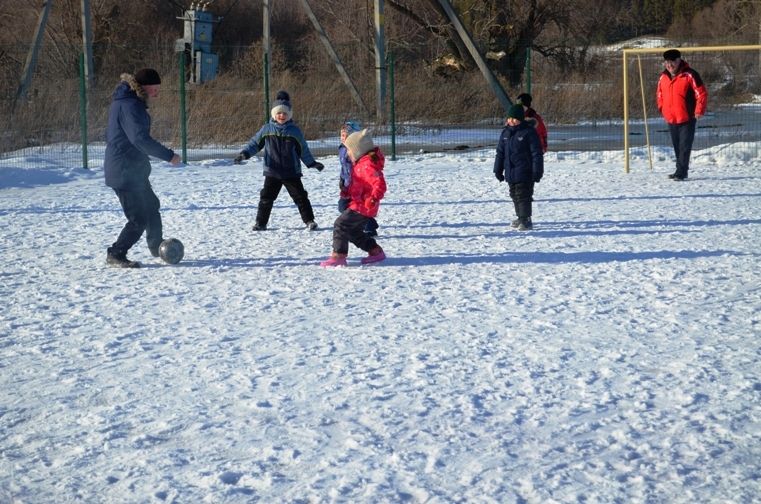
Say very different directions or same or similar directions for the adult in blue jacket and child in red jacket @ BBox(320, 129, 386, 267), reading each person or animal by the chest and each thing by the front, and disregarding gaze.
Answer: very different directions

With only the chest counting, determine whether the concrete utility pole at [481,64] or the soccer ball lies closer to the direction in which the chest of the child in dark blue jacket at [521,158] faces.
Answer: the soccer ball

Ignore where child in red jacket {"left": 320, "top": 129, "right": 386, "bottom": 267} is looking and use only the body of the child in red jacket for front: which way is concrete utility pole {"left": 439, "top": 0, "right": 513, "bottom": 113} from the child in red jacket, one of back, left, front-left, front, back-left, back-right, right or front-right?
right

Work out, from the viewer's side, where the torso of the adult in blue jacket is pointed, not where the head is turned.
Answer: to the viewer's right

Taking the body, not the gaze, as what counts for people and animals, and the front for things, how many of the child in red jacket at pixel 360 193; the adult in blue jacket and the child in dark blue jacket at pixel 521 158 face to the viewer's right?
1

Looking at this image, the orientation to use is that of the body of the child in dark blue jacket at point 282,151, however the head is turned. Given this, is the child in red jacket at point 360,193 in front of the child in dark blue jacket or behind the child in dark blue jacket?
in front

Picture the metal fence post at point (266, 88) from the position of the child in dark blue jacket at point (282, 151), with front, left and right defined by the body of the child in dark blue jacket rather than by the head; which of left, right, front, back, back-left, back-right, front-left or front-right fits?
back

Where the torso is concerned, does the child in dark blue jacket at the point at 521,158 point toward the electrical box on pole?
no

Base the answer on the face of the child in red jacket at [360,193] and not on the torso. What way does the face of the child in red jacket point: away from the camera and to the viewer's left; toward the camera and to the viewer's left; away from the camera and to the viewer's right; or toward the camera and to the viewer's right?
away from the camera and to the viewer's left

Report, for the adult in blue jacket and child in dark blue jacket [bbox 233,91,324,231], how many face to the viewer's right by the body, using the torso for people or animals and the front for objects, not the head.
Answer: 1

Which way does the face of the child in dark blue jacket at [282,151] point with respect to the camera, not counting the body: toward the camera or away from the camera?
toward the camera

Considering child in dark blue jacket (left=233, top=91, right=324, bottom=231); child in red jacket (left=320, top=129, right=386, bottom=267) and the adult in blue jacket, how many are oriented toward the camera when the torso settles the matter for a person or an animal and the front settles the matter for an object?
1

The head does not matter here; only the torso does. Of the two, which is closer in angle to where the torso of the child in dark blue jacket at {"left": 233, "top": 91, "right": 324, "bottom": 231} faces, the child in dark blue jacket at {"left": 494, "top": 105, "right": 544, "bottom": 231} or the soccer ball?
the soccer ball

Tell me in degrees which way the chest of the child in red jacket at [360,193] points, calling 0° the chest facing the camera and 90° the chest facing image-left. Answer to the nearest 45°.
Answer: approximately 90°

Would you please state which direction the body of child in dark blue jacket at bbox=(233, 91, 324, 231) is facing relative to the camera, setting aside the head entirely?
toward the camera
